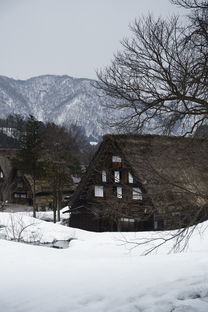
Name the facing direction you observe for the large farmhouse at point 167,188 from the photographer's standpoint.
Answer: facing the viewer and to the left of the viewer
